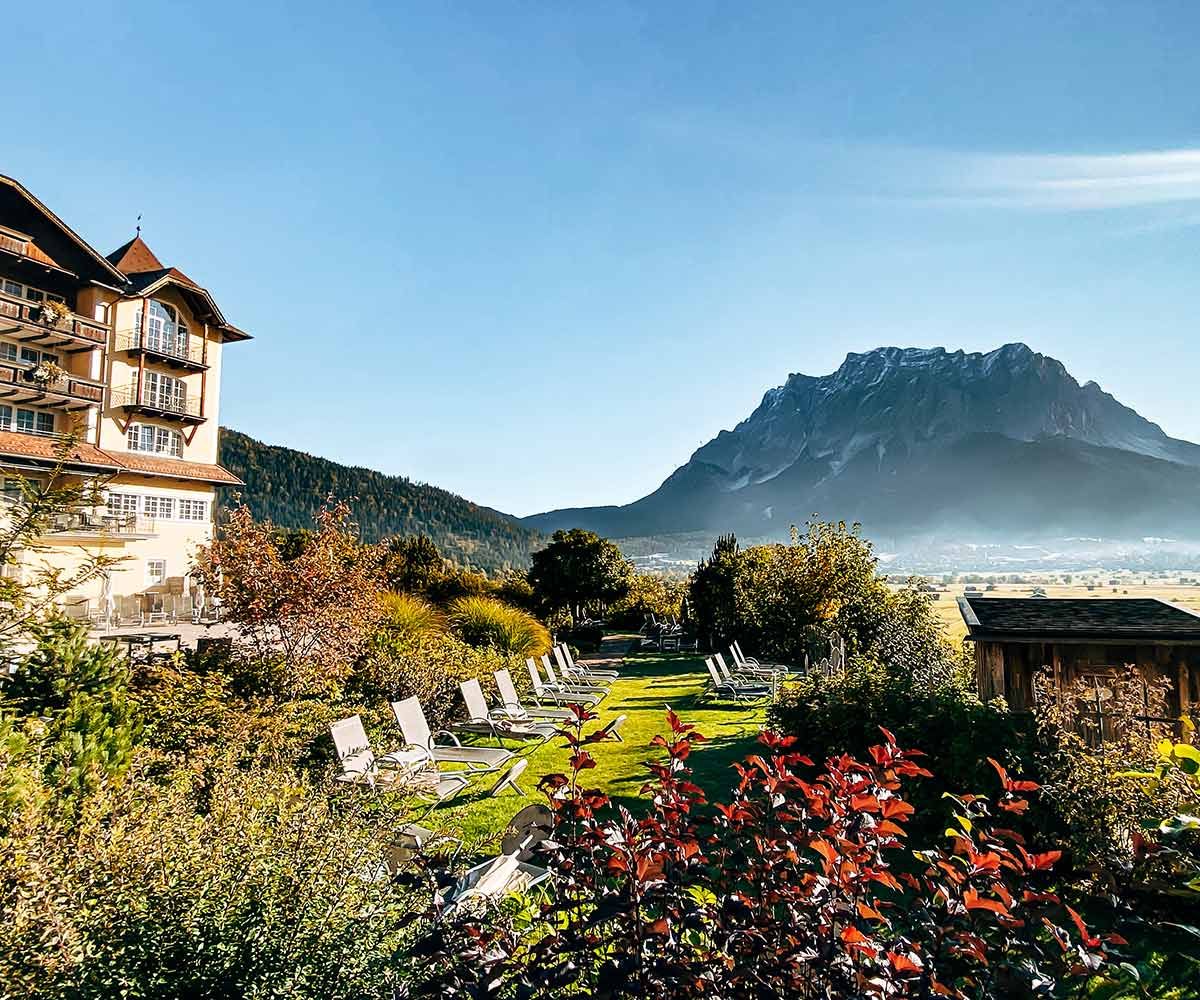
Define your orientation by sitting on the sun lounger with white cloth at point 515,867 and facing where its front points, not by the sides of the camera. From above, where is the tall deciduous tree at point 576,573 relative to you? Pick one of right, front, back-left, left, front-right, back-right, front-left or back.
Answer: back-right

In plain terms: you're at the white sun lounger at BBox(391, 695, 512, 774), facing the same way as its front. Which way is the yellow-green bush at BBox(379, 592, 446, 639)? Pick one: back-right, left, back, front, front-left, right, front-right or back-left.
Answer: back-left

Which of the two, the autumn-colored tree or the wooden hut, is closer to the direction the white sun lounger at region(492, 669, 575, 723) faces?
the wooden hut

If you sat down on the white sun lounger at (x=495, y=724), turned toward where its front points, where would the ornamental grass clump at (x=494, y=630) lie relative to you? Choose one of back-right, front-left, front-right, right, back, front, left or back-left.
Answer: back-left

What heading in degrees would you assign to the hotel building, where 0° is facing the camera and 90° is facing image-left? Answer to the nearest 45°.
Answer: approximately 315°

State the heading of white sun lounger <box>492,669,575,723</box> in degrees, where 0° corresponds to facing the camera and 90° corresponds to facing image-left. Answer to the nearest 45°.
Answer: approximately 270°

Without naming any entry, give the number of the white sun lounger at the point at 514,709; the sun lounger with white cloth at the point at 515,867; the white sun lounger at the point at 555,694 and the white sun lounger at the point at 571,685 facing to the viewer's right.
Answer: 3

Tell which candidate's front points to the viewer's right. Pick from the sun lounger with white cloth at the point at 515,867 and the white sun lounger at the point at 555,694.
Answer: the white sun lounger at the point at 555,694

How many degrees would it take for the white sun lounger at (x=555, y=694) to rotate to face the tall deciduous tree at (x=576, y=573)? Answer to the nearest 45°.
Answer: approximately 90° to its left

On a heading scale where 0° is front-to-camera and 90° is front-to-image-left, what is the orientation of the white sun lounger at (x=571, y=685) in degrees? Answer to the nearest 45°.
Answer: approximately 270°

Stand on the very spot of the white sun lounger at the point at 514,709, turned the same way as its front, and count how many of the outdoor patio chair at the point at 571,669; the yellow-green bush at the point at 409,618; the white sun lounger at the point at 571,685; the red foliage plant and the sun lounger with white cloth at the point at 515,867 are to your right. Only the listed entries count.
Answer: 2

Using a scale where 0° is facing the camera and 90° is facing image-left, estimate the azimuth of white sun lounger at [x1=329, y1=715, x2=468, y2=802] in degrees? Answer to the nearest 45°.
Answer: approximately 315°

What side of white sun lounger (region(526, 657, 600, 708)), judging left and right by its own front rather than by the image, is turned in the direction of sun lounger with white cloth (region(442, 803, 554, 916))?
right

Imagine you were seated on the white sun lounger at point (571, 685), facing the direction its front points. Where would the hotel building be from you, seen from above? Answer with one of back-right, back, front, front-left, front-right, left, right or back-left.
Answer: back-left

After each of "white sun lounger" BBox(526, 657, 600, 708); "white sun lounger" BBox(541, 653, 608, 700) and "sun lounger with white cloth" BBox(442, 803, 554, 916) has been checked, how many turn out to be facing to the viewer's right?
2

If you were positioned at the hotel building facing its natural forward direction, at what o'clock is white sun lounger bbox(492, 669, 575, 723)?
The white sun lounger is roughly at 1 o'clock from the hotel building.

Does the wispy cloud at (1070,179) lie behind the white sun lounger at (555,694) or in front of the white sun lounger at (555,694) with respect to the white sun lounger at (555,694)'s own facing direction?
in front

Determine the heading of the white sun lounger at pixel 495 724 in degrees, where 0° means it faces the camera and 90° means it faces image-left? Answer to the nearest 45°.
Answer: approximately 315°
